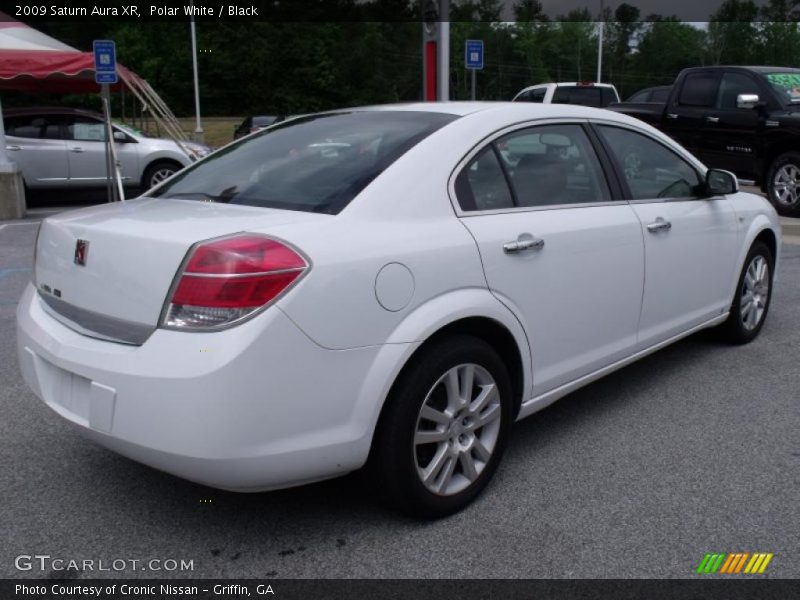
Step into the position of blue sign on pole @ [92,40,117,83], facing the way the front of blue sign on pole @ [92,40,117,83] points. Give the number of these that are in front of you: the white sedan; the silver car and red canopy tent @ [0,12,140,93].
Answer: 1

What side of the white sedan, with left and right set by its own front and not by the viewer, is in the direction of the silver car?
left

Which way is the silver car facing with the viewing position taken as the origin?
facing to the right of the viewer

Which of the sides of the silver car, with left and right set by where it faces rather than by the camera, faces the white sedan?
right

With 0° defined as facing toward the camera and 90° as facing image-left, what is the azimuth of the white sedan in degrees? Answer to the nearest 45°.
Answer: approximately 225°

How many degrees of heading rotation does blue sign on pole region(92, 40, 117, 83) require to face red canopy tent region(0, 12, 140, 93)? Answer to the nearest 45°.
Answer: approximately 135° to its right

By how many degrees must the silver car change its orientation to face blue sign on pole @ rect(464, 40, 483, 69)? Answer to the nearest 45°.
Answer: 0° — it already faces it

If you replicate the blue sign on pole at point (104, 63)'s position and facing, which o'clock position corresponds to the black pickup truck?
The black pickup truck is roughly at 10 o'clock from the blue sign on pole.

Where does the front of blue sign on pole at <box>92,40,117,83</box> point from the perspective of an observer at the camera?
facing the viewer

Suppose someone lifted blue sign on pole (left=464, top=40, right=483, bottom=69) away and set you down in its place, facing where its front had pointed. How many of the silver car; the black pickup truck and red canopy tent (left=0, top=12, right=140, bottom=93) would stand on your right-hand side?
2

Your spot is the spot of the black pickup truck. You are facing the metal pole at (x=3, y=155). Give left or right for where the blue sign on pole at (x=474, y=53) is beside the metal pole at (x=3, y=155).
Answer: right

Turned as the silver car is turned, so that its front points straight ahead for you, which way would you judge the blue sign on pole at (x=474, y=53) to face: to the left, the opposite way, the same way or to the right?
to the right

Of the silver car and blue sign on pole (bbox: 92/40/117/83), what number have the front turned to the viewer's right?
1

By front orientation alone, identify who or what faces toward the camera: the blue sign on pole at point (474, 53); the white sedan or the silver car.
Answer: the blue sign on pole
